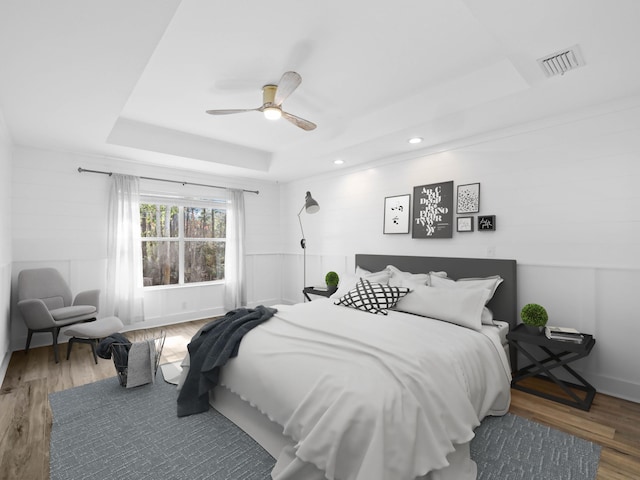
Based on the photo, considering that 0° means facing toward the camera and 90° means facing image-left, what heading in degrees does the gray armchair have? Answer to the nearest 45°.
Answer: approximately 315°

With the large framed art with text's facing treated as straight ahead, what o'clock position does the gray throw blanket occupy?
The gray throw blanket is roughly at 12 o'clock from the large framed art with text.

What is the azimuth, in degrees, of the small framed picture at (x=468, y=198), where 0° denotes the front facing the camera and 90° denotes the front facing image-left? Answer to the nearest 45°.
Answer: approximately 45°

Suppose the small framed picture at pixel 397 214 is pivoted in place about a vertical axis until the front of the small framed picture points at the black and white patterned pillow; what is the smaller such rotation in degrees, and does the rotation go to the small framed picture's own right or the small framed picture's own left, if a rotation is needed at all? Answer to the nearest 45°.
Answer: approximately 45° to the small framed picture's own left

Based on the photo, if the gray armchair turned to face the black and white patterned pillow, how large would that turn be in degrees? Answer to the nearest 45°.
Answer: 0° — it already faces it

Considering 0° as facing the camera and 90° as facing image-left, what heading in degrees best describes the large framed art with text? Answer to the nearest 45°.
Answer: approximately 45°

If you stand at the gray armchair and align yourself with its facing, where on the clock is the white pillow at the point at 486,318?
The white pillow is roughly at 12 o'clock from the gray armchair.
